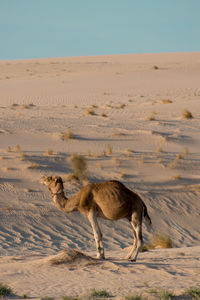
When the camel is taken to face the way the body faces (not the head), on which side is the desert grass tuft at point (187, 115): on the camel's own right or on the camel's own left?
on the camel's own right

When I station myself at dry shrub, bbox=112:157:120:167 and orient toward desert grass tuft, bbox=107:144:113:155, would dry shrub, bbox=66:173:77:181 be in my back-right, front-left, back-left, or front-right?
back-left

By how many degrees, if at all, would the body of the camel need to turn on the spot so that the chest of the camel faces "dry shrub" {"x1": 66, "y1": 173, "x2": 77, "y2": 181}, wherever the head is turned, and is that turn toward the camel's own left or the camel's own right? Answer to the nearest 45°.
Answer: approximately 90° to the camel's own right

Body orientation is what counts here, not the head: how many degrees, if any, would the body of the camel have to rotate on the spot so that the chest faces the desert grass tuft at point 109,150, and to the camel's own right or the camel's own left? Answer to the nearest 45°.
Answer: approximately 90° to the camel's own right

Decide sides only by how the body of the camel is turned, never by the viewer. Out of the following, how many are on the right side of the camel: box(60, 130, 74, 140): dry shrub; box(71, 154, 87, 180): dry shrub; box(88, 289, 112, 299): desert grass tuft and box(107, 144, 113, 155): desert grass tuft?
3

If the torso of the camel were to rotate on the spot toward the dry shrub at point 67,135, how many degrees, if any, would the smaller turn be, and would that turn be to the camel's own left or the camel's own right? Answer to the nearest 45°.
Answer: approximately 90° to the camel's own right

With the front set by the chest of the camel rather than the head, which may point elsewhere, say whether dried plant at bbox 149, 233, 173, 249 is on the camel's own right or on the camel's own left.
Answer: on the camel's own right

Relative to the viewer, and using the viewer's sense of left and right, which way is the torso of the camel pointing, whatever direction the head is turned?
facing to the left of the viewer

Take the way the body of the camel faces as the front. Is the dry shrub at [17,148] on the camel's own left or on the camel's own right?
on the camel's own right

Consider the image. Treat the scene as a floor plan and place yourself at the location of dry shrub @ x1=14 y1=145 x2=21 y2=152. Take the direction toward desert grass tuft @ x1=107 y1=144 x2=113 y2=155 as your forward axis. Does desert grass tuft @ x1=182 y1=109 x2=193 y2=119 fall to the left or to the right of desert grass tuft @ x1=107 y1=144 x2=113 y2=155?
left

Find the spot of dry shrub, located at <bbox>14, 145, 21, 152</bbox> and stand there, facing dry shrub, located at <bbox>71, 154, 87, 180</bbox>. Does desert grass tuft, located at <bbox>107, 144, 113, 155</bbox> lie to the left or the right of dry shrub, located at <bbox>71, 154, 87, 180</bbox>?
left
